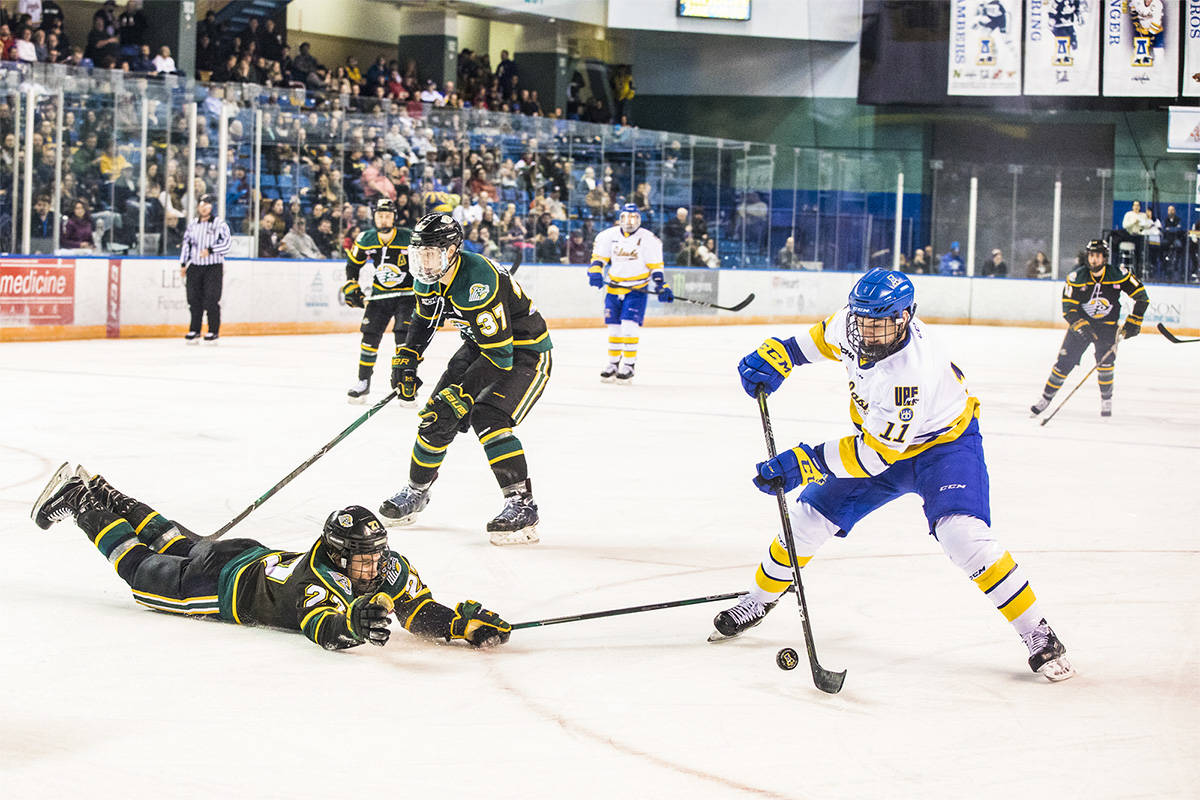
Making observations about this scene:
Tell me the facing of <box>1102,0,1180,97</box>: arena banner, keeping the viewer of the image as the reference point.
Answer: facing the viewer

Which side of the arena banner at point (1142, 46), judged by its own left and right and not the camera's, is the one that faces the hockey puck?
front

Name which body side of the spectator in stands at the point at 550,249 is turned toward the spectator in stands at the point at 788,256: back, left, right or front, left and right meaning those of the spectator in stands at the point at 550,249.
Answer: left

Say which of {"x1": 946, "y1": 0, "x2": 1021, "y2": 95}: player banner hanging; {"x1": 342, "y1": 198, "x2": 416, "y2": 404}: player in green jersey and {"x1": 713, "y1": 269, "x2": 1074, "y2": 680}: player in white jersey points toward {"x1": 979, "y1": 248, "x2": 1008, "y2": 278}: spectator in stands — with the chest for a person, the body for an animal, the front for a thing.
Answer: the player banner hanging

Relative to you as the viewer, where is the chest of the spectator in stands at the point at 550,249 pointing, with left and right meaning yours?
facing the viewer and to the right of the viewer

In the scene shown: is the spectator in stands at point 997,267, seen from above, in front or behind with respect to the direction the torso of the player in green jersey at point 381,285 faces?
behind

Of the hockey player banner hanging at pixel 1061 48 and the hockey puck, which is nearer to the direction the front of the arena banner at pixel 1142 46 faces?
the hockey puck

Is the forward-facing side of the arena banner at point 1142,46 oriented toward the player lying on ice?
yes

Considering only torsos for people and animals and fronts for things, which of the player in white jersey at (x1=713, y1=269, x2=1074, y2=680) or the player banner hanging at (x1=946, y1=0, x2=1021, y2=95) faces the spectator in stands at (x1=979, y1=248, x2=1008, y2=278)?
the player banner hanging
